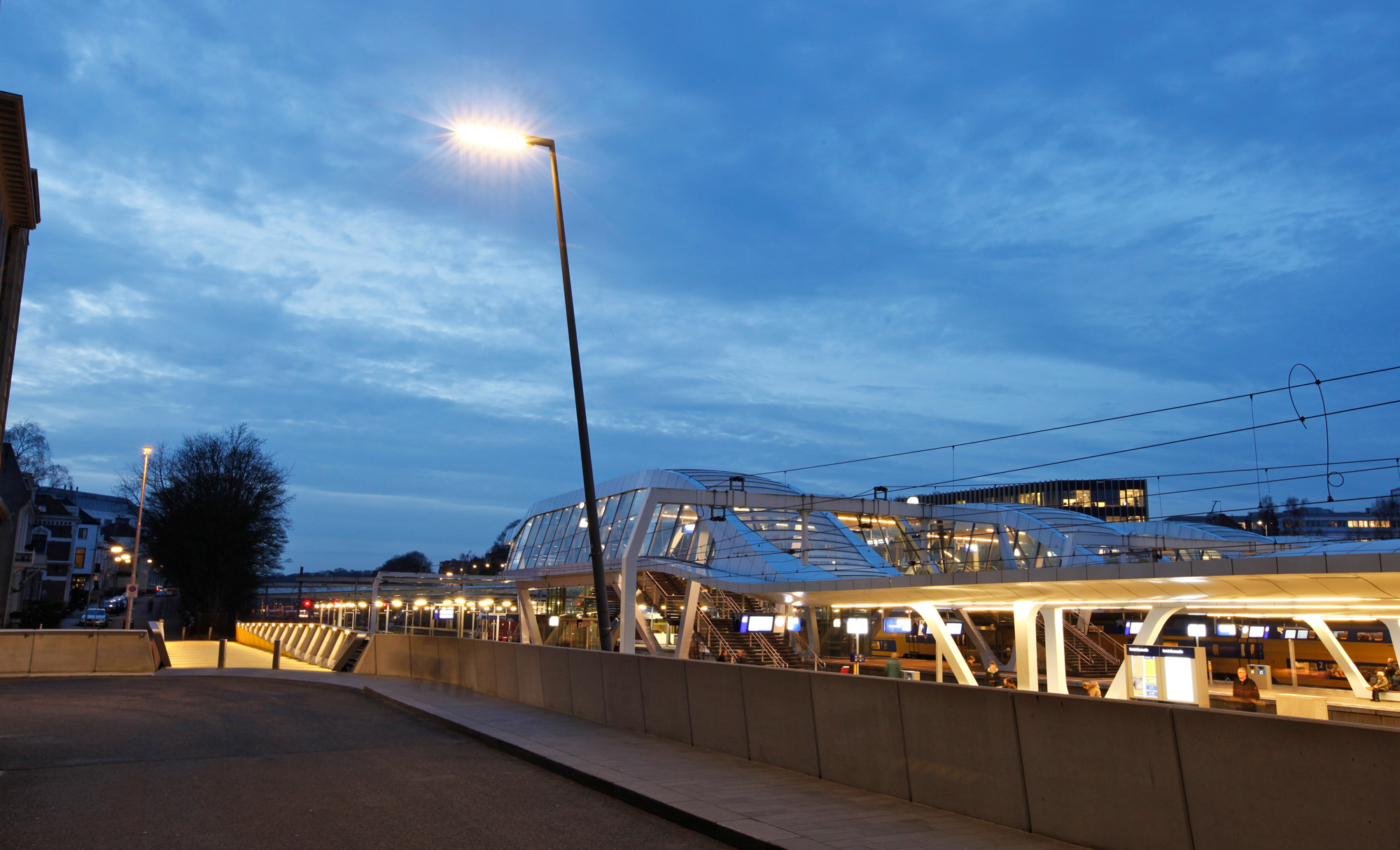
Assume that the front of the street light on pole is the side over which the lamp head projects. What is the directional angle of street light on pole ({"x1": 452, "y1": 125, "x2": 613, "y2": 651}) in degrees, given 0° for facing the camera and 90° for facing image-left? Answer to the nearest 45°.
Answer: approximately 90°

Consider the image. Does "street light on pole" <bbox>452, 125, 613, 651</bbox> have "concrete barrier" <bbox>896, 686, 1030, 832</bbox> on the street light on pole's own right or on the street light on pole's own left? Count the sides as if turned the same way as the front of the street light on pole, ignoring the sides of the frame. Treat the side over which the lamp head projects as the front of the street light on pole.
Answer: on the street light on pole's own left

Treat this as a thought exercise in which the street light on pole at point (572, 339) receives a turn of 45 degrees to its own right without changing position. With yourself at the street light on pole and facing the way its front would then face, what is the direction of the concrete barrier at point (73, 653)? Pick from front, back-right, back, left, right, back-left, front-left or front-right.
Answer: front

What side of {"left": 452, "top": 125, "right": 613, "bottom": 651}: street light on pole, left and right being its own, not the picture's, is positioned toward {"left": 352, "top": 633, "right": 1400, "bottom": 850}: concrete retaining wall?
left

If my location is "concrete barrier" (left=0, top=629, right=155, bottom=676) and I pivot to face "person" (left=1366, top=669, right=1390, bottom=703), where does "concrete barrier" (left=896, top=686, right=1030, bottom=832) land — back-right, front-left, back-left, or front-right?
front-right

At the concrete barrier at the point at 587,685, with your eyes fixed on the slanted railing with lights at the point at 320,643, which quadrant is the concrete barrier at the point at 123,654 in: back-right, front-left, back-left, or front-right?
front-left

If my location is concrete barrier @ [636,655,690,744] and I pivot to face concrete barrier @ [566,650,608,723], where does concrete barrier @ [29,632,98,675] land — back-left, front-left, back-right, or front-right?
front-left

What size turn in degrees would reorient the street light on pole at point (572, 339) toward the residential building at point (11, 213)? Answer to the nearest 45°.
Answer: approximately 45° to its right
